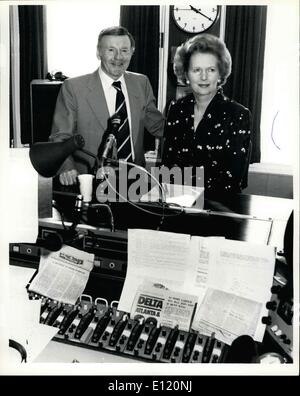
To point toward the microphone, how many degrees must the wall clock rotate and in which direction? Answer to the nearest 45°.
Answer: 0° — it already faces it

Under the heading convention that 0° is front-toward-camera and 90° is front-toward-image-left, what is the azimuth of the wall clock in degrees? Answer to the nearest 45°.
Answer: approximately 0°

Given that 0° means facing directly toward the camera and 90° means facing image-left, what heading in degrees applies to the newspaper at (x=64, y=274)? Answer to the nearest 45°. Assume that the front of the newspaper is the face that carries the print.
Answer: approximately 0°
